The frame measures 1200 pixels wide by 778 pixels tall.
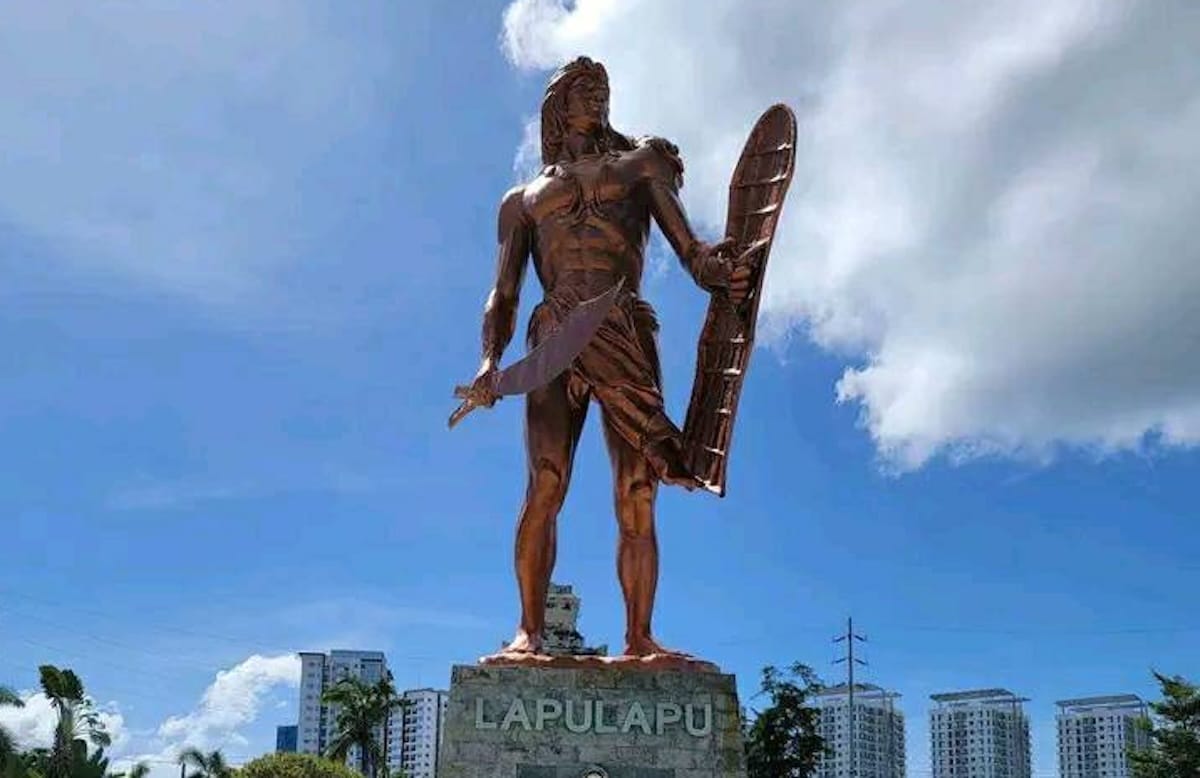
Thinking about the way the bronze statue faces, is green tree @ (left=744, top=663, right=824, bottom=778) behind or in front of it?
behind

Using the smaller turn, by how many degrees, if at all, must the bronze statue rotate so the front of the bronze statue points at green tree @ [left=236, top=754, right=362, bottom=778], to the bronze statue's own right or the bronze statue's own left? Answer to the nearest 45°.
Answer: approximately 180°

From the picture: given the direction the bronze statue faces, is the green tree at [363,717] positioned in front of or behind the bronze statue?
behind

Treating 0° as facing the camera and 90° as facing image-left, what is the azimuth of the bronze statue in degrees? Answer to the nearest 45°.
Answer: approximately 0°
